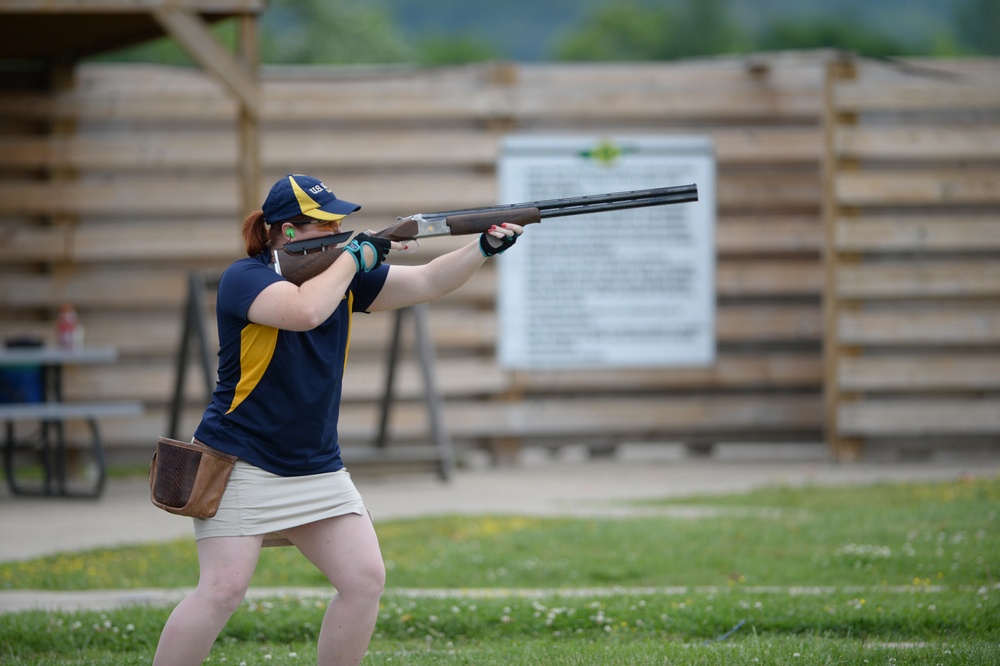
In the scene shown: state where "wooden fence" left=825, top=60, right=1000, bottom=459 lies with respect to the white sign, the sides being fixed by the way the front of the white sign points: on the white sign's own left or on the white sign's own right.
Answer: on the white sign's own left

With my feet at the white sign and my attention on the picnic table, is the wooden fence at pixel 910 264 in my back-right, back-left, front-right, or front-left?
back-left

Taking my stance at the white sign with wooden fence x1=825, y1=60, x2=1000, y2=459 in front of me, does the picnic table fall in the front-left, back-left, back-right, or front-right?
back-right

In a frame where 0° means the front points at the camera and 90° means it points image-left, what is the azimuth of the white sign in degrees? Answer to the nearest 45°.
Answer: approximately 0°

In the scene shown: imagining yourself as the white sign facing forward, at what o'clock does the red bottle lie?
The red bottle is roughly at 2 o'clock from the white sign.

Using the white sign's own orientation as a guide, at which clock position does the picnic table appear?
The picnic table is roughly at 2 o'clock from the white sign.
